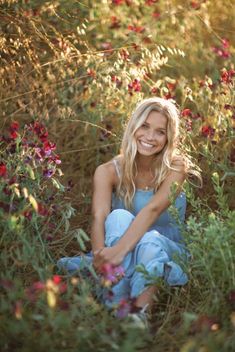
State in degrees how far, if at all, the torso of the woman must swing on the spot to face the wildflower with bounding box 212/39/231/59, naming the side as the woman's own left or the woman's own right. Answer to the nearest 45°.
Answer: approximately 135° to the woman's own left

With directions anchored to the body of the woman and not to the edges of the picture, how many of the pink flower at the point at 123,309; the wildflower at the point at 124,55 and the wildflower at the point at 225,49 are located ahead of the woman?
1

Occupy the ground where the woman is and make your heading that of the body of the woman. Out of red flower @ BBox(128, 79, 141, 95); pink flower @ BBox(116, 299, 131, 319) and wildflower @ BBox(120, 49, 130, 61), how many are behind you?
2

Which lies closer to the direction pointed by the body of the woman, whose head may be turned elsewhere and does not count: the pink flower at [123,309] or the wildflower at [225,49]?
the pink flower

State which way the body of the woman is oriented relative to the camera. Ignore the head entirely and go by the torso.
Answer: toward the camera

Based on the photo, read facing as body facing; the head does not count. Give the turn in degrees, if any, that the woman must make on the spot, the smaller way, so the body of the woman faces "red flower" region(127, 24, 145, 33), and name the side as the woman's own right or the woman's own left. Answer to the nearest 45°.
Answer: approximately 180°

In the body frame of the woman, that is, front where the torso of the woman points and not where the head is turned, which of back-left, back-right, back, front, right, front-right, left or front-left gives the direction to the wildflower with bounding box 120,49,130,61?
back

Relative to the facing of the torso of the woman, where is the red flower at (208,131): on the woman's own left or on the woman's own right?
on the woman's own left

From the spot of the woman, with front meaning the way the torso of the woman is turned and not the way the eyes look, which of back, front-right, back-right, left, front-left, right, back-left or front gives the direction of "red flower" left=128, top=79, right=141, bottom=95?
back

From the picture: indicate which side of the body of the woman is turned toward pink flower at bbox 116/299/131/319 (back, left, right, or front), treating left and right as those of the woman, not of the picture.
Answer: front
